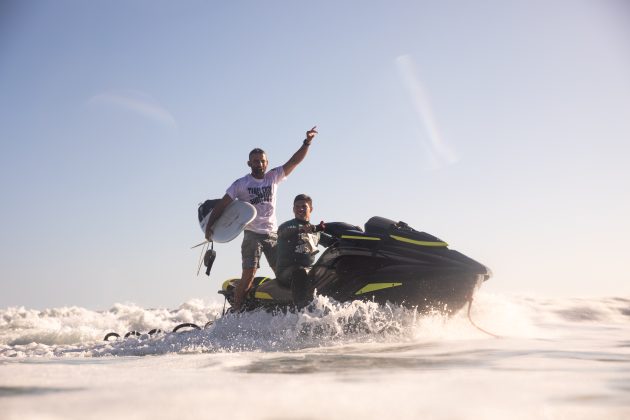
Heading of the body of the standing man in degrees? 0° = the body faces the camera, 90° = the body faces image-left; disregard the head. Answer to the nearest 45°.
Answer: approximately 0°
